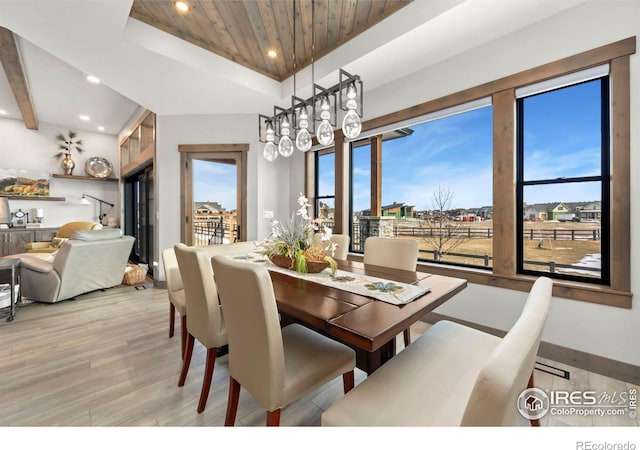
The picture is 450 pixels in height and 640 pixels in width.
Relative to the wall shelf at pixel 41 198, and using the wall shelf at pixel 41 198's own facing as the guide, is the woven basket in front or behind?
in front

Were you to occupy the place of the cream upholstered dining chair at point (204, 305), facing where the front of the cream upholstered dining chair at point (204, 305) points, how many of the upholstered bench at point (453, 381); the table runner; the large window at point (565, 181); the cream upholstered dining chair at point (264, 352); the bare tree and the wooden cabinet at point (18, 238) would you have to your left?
1

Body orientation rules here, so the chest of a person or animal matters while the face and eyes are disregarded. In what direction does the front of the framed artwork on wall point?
toward the camera

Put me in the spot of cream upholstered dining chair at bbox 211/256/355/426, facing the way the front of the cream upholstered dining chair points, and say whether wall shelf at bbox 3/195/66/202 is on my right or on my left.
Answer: on my left

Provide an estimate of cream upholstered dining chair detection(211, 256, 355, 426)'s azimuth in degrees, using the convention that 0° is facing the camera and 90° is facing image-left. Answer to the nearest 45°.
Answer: approximately 225°

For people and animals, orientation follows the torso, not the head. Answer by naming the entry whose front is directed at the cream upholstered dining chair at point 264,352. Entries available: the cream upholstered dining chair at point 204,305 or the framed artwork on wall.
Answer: the framed artwork on wall

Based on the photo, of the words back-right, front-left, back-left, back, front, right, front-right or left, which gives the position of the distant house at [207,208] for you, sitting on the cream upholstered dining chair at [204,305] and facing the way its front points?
front-left

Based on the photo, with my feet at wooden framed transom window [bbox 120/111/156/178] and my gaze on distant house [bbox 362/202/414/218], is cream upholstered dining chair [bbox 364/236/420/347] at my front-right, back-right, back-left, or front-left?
back-right

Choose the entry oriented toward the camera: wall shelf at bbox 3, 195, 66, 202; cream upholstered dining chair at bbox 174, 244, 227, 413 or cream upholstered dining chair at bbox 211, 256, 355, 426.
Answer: the wall shelf

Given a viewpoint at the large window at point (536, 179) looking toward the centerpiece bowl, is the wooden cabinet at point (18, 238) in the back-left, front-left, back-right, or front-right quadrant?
front-right

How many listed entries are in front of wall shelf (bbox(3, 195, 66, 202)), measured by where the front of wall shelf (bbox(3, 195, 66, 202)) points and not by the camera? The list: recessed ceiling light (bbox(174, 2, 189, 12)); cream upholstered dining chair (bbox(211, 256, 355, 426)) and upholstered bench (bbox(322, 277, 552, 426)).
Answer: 3

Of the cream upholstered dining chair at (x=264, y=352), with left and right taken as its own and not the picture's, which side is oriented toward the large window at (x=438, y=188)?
front

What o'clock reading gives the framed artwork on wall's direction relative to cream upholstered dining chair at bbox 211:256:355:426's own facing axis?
The framed artwork on wall is roughly at 9 o'clock from the cream upholstered dining chair.

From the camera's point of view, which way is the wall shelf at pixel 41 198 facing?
toward the camera

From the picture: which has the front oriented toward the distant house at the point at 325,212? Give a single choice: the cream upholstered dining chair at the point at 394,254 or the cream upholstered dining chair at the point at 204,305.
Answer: the cream upholstered dining chair at the point at 204,305

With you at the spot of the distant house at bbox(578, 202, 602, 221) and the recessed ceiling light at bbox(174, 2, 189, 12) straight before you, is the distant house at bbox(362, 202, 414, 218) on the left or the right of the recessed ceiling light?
right

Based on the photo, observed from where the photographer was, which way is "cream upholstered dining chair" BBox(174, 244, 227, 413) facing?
facing away from the viewer and to the right of the viewer

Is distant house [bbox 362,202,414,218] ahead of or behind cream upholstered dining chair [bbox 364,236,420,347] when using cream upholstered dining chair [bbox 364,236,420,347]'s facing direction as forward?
behind

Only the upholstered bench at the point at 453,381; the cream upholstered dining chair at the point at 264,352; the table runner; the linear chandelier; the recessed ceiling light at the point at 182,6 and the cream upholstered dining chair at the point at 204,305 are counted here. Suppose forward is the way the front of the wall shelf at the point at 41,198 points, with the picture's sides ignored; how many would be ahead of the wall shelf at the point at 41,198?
6

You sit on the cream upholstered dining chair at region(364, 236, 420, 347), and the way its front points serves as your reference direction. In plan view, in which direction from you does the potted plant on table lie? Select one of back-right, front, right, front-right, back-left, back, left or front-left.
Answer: front
